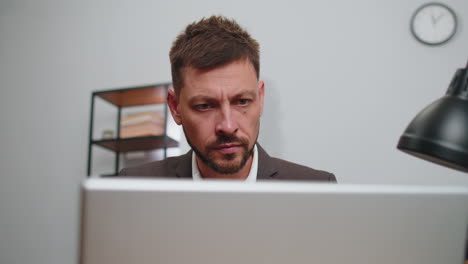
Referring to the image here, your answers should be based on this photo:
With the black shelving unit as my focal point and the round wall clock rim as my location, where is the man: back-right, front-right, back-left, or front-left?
front-left

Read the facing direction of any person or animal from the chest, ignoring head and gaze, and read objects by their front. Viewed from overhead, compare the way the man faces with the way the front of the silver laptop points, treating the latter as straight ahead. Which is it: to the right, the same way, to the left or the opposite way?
the opposite way

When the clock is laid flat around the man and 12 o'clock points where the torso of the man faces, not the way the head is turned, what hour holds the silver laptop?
The silver laptop is roughly at 12 o'clock from the man.

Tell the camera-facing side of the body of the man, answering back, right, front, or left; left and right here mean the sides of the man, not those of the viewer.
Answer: front

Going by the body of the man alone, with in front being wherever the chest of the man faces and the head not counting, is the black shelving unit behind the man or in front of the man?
behind

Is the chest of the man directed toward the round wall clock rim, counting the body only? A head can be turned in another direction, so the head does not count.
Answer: no

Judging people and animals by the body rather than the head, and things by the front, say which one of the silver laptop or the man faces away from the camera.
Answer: the silver laptop

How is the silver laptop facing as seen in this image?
away from the camera

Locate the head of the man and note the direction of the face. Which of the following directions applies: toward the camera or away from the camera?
toward the camera

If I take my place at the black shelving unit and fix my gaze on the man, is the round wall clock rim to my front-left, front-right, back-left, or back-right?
front-left

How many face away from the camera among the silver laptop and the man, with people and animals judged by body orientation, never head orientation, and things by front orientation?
1

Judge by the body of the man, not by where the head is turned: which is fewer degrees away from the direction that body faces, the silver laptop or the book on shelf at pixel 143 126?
the silver laptop

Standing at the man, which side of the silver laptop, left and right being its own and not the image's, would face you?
front
